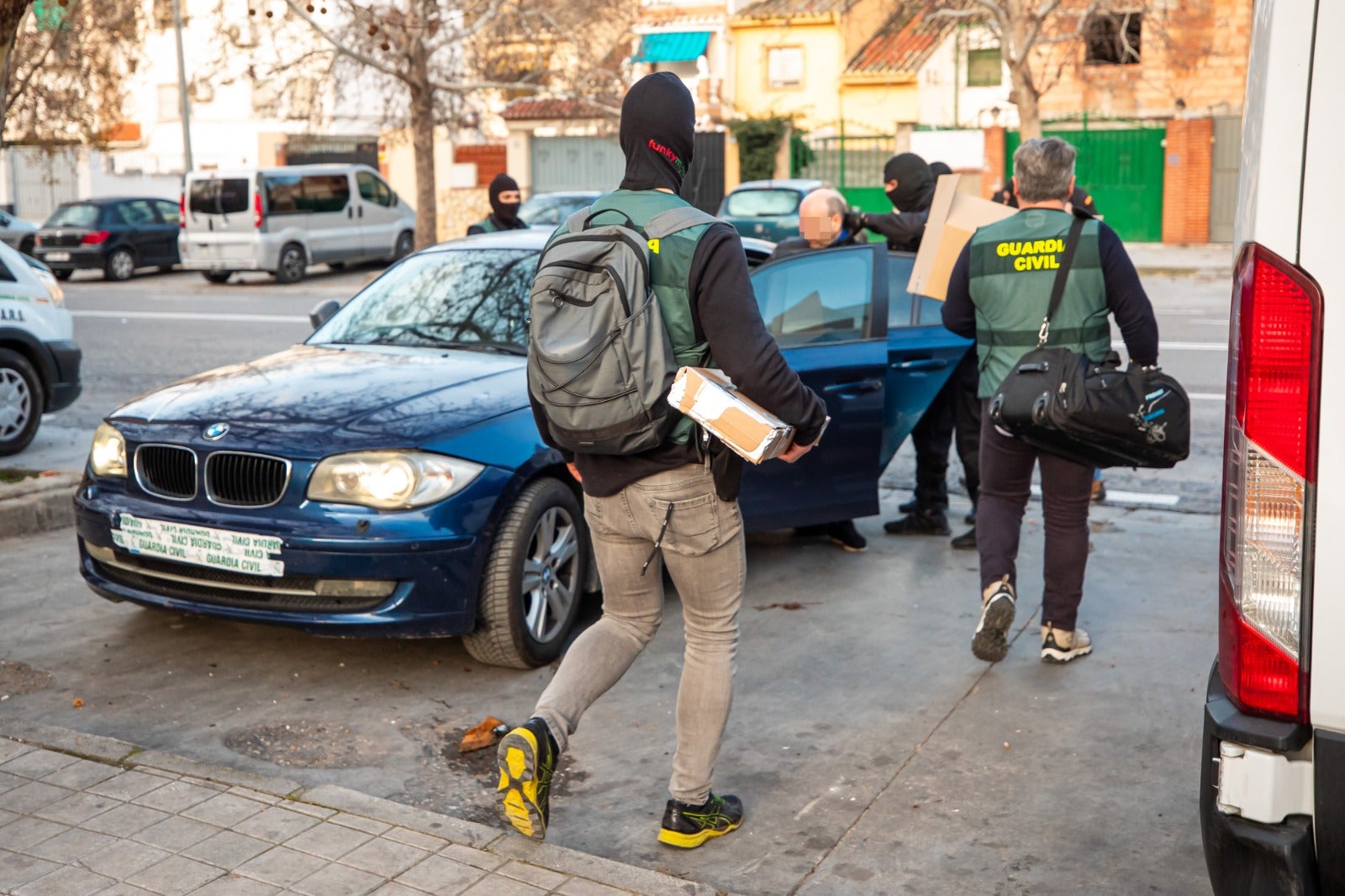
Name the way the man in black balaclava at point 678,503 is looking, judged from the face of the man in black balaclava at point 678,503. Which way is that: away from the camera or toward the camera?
away from the camera

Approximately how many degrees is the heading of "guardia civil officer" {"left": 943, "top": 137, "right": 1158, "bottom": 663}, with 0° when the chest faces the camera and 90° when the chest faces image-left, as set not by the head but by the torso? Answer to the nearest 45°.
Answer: approximately 180°

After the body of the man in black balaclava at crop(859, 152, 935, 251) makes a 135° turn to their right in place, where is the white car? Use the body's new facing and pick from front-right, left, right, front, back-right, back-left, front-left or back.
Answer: back-left

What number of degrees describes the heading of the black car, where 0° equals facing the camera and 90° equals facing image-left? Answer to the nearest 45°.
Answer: approximately 225°

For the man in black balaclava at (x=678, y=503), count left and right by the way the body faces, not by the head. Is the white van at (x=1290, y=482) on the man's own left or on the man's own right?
on the man's own right

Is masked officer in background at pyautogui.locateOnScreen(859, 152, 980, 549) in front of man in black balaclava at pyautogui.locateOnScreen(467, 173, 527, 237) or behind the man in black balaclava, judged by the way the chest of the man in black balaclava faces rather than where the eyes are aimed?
in front

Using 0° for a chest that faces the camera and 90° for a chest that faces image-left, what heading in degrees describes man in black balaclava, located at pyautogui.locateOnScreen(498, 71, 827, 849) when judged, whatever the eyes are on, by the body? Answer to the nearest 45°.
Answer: approximately 225°

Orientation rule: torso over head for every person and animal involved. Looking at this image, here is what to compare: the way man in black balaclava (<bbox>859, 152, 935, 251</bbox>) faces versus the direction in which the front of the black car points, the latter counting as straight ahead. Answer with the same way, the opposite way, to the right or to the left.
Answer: to the left

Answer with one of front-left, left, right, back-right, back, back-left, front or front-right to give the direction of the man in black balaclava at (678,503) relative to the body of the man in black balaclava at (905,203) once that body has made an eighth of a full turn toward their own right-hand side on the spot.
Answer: back-left

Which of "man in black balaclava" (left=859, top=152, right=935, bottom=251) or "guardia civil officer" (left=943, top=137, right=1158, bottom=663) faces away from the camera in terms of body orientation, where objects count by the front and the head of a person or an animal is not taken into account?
the guardia civil officer

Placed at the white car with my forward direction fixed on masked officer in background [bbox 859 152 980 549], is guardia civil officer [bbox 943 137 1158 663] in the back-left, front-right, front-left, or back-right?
front-right

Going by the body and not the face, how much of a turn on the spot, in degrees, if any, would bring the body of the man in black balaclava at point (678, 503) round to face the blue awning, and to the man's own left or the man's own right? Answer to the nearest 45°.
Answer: approximately 45° to the man's own left

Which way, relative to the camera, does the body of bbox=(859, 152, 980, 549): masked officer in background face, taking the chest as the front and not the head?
to the viewer's left

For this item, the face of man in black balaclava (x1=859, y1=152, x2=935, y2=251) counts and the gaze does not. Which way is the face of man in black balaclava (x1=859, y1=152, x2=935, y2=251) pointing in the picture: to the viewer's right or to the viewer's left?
to the viewer's left

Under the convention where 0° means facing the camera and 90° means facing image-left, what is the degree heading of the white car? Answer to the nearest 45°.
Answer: approximately 270°

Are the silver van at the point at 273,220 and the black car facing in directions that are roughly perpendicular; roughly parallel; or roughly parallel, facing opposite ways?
roughly parallel

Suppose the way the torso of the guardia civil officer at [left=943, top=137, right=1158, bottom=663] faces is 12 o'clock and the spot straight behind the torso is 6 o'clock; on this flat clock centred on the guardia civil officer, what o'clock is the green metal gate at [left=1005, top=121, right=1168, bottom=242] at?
The green metal gate is roughly at 12 o'clock from the guardia civil officer.
